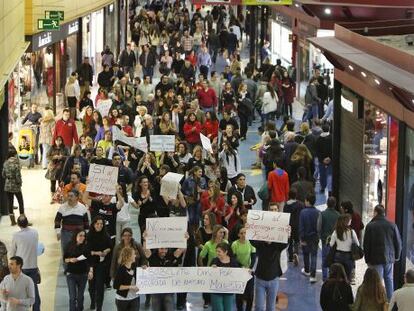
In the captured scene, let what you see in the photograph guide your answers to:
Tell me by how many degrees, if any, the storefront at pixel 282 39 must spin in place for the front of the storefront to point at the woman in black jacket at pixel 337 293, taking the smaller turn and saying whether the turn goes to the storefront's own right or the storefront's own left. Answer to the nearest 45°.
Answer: approximately 45° to the storefront's own left

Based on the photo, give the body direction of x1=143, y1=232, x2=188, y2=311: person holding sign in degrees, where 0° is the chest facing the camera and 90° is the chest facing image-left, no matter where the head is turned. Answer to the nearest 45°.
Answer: approximately 0°

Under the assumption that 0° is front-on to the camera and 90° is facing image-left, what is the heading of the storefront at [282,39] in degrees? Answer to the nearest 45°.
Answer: approximately 45°

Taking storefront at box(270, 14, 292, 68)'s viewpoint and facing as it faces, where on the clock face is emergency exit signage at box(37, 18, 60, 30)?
The emergency exit signage is roughly at 11 o'clock from the storefront.

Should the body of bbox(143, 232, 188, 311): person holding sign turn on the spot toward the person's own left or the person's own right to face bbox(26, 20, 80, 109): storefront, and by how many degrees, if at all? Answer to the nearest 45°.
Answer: approximately 180°

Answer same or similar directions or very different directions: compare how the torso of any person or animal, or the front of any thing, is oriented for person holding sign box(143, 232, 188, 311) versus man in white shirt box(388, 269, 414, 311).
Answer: very different directions

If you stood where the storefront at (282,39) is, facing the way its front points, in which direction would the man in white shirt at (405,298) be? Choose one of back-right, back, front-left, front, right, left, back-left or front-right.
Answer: front-left

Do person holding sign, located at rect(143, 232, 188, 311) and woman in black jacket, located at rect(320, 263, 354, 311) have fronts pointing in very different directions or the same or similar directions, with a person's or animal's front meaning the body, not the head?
very different directions

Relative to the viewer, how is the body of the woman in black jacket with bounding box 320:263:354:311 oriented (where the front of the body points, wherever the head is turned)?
away from the camera

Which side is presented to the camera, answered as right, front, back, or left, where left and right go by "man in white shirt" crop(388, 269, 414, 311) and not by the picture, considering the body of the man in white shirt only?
back

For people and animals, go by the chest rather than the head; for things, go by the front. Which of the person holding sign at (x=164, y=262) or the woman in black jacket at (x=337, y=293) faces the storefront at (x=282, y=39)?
the woman in black jacket

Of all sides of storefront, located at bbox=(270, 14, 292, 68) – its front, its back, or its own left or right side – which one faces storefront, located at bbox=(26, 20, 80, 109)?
front

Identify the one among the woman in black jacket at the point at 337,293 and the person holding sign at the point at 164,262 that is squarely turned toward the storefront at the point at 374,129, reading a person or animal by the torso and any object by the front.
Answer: the woman in black jacket
